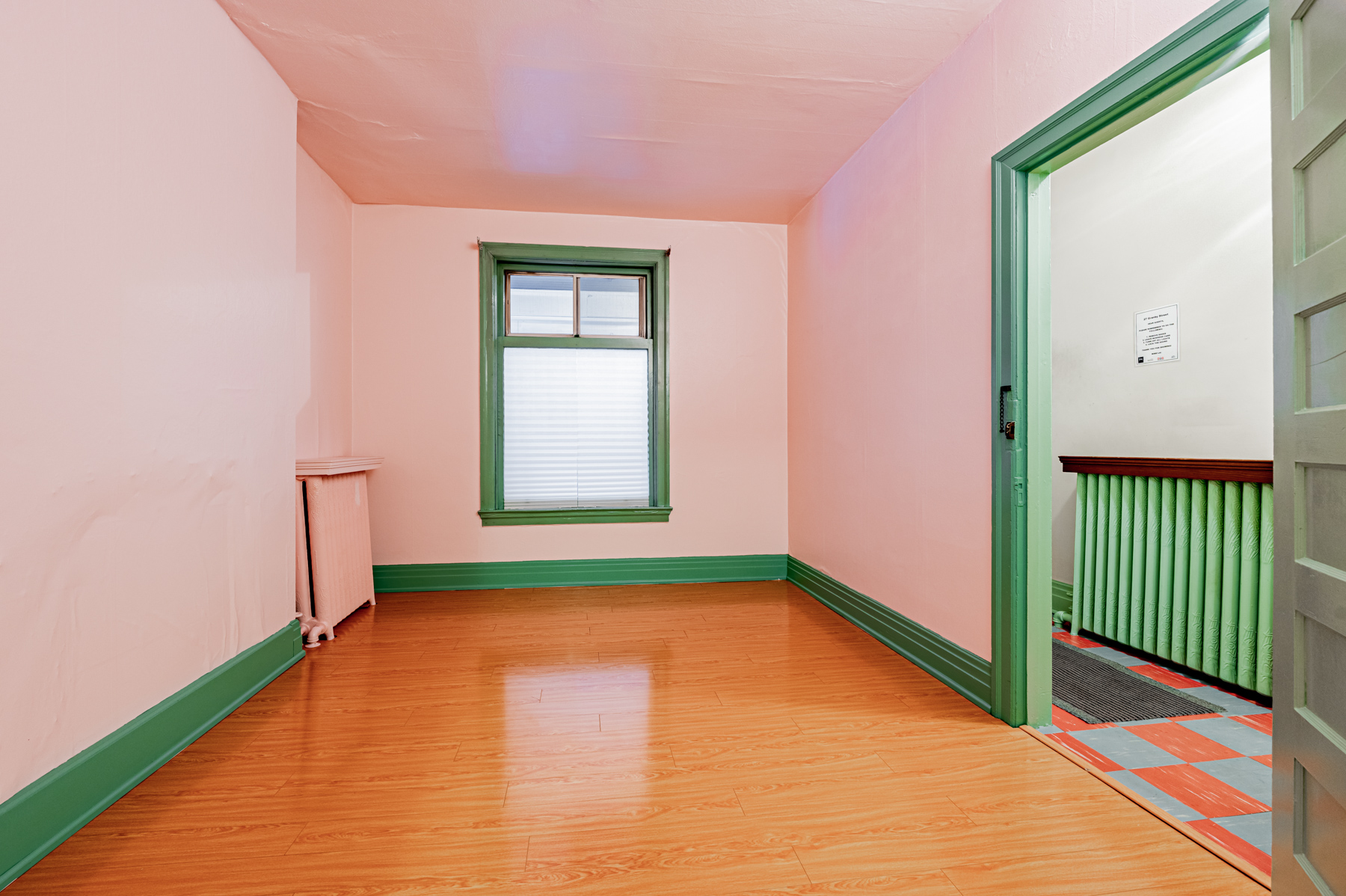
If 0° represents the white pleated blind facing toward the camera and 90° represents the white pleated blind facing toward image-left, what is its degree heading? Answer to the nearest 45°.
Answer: approximately 0°

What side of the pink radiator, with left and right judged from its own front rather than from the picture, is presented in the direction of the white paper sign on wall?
front

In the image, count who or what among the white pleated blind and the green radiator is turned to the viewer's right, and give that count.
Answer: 0

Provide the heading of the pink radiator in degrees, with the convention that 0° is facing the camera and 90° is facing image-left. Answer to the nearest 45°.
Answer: approximately 315°

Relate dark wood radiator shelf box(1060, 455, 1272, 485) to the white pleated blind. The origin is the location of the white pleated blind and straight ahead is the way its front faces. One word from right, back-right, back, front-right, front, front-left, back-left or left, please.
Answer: front-left

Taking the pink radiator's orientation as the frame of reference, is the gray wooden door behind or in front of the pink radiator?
in front

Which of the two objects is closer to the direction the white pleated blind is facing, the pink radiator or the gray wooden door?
the gray wooden door

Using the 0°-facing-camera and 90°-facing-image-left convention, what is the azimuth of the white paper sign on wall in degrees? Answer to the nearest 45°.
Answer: approximately 45°

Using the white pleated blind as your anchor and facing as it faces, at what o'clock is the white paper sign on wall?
The white paper sign on wall is roughly at 10 o'clock from the white pleated blind.
